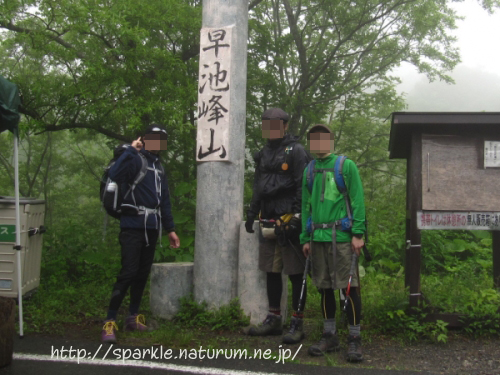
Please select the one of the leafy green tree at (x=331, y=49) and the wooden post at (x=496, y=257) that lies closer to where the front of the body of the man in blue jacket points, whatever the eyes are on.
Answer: the wooden post

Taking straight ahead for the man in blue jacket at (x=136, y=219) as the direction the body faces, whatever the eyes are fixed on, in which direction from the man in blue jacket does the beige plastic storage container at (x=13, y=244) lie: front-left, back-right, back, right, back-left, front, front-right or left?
back

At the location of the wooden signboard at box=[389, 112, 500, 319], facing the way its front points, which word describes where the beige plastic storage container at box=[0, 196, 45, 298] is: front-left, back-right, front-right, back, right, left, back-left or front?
right

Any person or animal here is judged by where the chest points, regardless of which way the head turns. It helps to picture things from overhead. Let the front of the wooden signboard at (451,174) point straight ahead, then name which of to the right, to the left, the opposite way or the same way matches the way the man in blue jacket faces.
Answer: to the left

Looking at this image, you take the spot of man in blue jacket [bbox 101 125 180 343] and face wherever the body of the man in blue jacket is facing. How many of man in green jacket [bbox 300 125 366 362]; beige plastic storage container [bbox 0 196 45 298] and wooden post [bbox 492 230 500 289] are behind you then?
1

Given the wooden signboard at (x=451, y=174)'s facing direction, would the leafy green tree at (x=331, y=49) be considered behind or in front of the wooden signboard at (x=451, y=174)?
behind

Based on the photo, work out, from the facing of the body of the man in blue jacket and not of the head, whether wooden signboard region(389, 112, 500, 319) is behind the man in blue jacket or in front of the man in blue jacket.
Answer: in front

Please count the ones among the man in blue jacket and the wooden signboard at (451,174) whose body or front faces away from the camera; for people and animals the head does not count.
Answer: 0

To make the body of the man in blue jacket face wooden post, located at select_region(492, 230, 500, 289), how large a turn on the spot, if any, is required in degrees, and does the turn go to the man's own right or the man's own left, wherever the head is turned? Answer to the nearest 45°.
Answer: approximately 45° to the man's own left

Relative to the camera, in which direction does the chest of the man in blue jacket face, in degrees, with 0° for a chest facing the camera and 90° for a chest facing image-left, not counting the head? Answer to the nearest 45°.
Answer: approximately 315°

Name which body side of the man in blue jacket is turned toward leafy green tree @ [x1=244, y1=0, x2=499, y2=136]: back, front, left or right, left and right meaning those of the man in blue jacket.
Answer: left

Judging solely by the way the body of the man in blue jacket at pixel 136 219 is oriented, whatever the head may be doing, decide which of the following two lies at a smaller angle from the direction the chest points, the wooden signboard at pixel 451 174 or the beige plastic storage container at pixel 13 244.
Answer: the wooden signboard

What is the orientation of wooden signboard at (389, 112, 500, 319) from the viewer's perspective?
toward the camera
